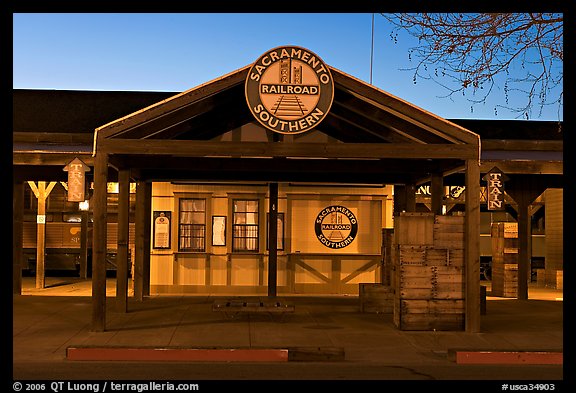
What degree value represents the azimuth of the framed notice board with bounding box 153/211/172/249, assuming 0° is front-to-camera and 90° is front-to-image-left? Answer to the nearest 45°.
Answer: approximately 0°

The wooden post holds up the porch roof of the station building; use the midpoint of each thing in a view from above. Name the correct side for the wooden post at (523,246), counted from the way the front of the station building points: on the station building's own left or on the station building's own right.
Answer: on the station building's own left

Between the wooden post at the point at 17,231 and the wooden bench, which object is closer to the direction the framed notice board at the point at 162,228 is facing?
the wooden bench

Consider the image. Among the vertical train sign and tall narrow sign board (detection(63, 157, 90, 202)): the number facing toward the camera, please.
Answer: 2

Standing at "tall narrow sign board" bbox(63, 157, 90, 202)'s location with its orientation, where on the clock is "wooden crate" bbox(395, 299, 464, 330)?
The wooden crate is roughly at 10 o'clock from the tall narrow sign board.

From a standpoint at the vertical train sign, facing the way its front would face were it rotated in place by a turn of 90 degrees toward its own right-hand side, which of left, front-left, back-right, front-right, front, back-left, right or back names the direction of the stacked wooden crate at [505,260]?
right

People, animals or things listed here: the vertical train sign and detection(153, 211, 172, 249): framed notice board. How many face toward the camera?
2

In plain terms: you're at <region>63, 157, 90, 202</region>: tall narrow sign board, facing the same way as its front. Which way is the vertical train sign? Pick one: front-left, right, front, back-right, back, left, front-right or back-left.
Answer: left
